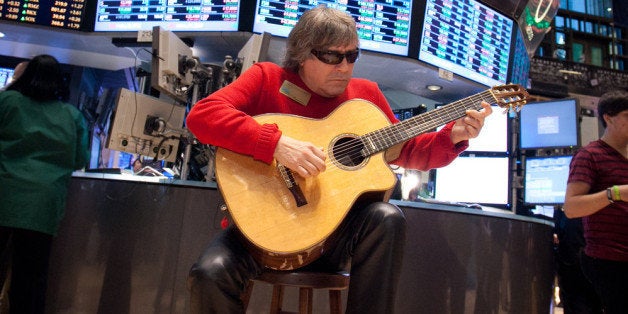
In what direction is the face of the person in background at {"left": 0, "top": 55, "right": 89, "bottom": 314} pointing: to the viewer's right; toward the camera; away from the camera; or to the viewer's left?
away from the camera

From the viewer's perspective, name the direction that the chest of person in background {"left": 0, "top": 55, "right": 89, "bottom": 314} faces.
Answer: away from the camera

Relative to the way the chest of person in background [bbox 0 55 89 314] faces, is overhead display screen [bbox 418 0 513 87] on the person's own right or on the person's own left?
on the person's own right

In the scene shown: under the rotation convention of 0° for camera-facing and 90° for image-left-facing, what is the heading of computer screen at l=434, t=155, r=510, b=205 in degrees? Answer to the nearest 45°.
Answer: approximately 0°
